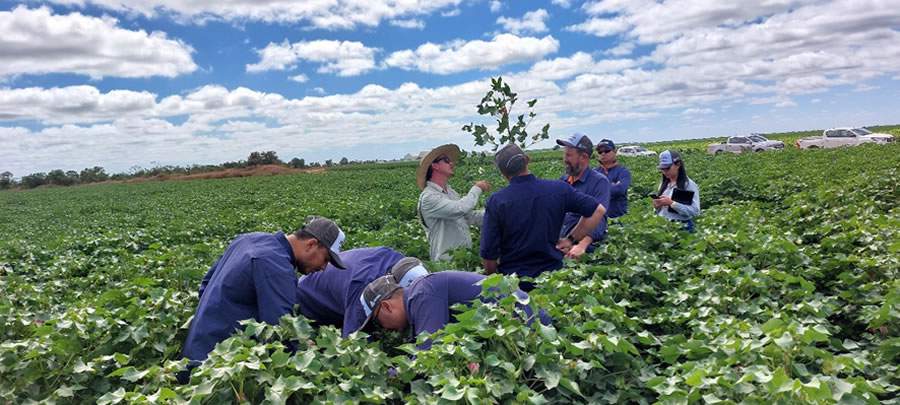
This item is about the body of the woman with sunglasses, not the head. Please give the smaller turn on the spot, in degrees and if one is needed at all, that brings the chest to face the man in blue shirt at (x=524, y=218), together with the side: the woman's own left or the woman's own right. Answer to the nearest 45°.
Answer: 0° — they already face them

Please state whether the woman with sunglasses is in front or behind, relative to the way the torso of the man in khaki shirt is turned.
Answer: in front

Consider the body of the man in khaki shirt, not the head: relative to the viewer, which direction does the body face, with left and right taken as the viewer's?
facing to the right of the viewer

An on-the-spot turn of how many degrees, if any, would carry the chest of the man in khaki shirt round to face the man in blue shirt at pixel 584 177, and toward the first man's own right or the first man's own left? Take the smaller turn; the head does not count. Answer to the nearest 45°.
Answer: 0° — they already face them

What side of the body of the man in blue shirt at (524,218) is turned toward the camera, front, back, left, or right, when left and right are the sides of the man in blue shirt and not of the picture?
back

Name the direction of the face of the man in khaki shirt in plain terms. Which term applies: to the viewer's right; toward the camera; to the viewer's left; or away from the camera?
to the viewer's right

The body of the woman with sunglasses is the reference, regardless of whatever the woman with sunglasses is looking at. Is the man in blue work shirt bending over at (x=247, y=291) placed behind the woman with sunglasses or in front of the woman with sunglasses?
in front

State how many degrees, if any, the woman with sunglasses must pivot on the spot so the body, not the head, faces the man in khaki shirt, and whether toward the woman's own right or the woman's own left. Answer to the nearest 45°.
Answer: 0° — they already face them

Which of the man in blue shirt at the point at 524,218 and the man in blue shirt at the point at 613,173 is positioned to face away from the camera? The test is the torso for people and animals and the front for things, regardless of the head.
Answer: the man in blue shirt at the point at 524,218
